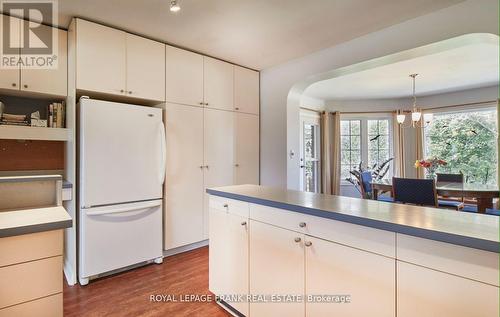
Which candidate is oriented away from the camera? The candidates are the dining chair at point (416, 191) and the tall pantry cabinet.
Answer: the dining chair

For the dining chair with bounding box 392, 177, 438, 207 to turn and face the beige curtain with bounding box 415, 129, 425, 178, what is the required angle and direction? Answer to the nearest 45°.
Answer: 0° — it already faces it

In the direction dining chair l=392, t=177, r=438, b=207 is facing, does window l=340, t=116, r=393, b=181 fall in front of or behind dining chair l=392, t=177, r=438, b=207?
in front

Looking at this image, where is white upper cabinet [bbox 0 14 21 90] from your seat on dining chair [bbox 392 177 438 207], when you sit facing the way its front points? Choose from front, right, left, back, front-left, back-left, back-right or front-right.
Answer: back-left

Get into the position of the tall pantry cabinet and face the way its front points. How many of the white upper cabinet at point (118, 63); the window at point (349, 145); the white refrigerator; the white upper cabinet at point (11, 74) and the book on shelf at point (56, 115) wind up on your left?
1

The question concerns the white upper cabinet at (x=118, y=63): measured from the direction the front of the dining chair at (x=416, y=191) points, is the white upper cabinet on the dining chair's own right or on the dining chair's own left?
on the dining chair's own left

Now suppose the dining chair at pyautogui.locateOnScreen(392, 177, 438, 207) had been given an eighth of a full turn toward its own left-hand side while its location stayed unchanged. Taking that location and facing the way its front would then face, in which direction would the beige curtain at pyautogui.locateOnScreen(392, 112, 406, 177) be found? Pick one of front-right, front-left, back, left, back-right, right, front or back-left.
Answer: front-right

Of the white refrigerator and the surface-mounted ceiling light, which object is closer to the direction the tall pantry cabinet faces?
the surface-mounted ceiling light

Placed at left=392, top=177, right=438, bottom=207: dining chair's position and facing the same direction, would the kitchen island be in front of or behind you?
behind

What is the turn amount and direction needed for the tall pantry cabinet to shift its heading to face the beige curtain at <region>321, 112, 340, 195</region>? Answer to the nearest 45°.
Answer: approximately 90° to its left

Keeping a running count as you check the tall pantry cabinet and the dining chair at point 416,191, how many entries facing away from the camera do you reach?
1

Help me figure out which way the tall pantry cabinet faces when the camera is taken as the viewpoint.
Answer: facing the viewer and to the right of the viewer

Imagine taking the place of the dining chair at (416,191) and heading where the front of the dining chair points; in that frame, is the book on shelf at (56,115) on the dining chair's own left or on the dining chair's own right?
on the dining chair's own left

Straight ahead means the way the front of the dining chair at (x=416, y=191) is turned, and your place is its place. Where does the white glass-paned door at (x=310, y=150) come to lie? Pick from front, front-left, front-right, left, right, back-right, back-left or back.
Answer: front-left

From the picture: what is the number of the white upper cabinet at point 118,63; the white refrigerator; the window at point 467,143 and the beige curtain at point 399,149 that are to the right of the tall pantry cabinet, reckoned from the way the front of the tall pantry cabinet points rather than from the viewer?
2

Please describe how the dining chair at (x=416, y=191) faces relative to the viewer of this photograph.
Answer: facing away from the viewer

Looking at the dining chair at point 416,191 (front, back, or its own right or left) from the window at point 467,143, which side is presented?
front
